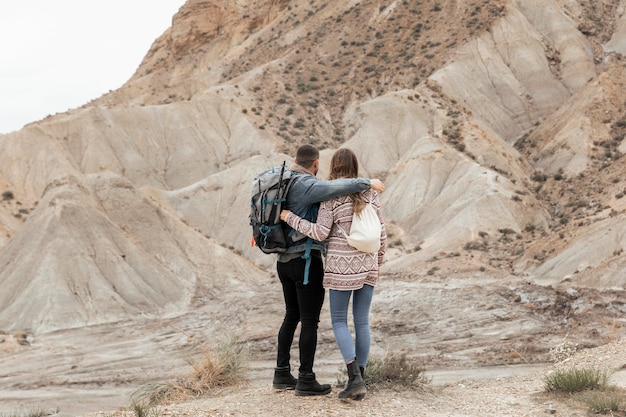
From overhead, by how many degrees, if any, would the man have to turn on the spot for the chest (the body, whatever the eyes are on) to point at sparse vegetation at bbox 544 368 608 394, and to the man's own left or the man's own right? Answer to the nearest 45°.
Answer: approximately 45° to the man's own right

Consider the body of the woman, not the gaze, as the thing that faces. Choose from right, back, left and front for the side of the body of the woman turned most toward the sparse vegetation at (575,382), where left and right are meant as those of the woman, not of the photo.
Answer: right

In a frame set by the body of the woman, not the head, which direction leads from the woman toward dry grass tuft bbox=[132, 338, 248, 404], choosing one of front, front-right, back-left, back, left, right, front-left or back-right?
front-left

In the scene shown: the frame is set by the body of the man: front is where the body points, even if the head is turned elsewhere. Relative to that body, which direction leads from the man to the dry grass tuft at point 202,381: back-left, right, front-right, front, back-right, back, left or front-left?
left

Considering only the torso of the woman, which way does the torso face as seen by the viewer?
away from the camera

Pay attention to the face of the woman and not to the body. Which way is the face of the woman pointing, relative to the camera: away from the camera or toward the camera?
away from the camera

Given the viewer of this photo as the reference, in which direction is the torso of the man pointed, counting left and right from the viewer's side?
facing away from the viewer and to the right of the viewer
